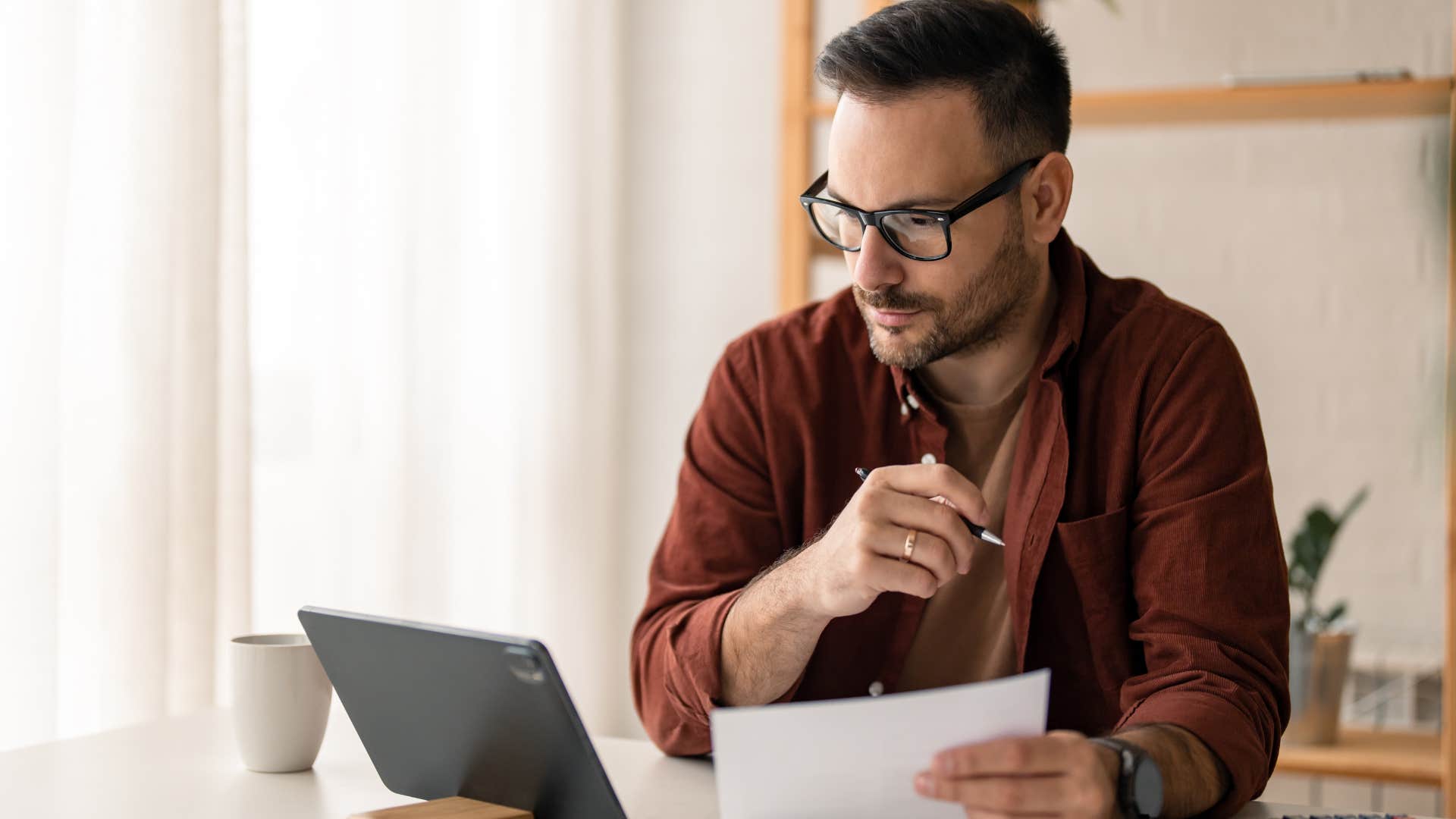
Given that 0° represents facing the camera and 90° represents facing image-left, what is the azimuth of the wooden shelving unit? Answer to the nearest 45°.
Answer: approximately 0°

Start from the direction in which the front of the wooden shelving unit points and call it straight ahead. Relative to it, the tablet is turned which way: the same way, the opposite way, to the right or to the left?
the opposite way

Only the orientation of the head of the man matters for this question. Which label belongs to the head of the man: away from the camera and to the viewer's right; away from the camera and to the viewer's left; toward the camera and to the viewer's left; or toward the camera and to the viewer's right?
toward the camera and to the viewer's left

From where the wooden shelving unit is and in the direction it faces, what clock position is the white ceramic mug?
The white ceramic mug is roughly at 1 o'clock from the wooden shelving unit.

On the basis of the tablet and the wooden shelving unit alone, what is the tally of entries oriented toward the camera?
1

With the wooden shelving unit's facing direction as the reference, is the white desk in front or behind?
in front

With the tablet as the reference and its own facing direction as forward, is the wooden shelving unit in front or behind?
in front

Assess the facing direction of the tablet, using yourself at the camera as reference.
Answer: facing away from the viewer and to the right of the viewer

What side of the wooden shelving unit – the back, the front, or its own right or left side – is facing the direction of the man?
front
